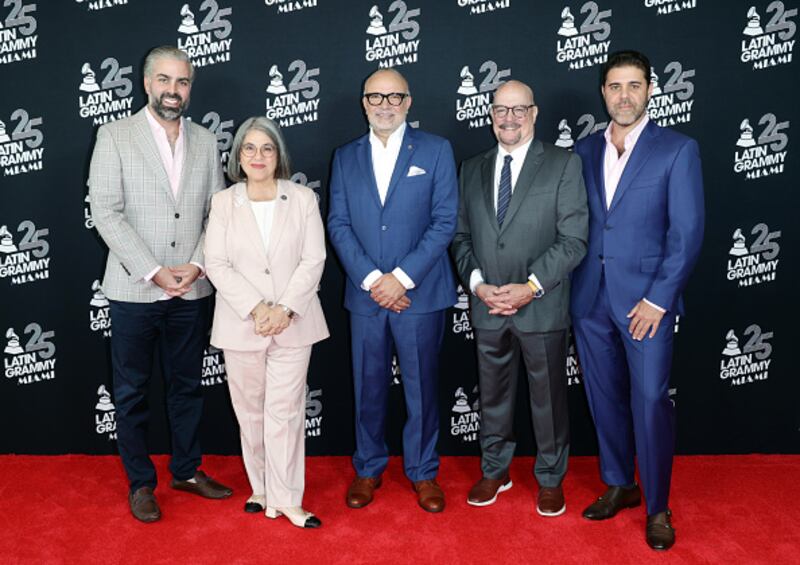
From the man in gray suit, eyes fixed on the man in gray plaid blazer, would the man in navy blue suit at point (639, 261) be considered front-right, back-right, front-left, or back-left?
back-left

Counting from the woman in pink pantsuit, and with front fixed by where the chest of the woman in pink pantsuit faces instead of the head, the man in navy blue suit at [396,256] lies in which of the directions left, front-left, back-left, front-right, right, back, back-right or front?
left

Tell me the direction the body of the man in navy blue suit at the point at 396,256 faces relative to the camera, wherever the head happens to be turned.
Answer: toward the camera

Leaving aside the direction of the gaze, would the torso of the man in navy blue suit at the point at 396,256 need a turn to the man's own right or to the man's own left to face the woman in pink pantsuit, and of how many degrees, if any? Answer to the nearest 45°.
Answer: approximately 90° to the man's own right

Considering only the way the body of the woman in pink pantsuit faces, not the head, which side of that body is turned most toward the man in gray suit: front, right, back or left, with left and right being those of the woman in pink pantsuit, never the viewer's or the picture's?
left

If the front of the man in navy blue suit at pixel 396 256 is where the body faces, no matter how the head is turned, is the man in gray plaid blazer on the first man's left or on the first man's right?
on the first man's right

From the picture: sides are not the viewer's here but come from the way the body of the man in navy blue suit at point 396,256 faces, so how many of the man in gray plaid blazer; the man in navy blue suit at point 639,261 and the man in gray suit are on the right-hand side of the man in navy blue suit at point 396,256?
1

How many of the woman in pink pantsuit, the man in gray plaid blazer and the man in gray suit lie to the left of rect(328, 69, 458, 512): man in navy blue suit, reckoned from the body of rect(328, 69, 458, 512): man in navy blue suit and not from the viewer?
1

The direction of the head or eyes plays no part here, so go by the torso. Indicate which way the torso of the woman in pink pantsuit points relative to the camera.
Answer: toward the camera

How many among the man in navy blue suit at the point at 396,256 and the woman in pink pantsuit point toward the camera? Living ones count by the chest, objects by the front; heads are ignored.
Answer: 2
